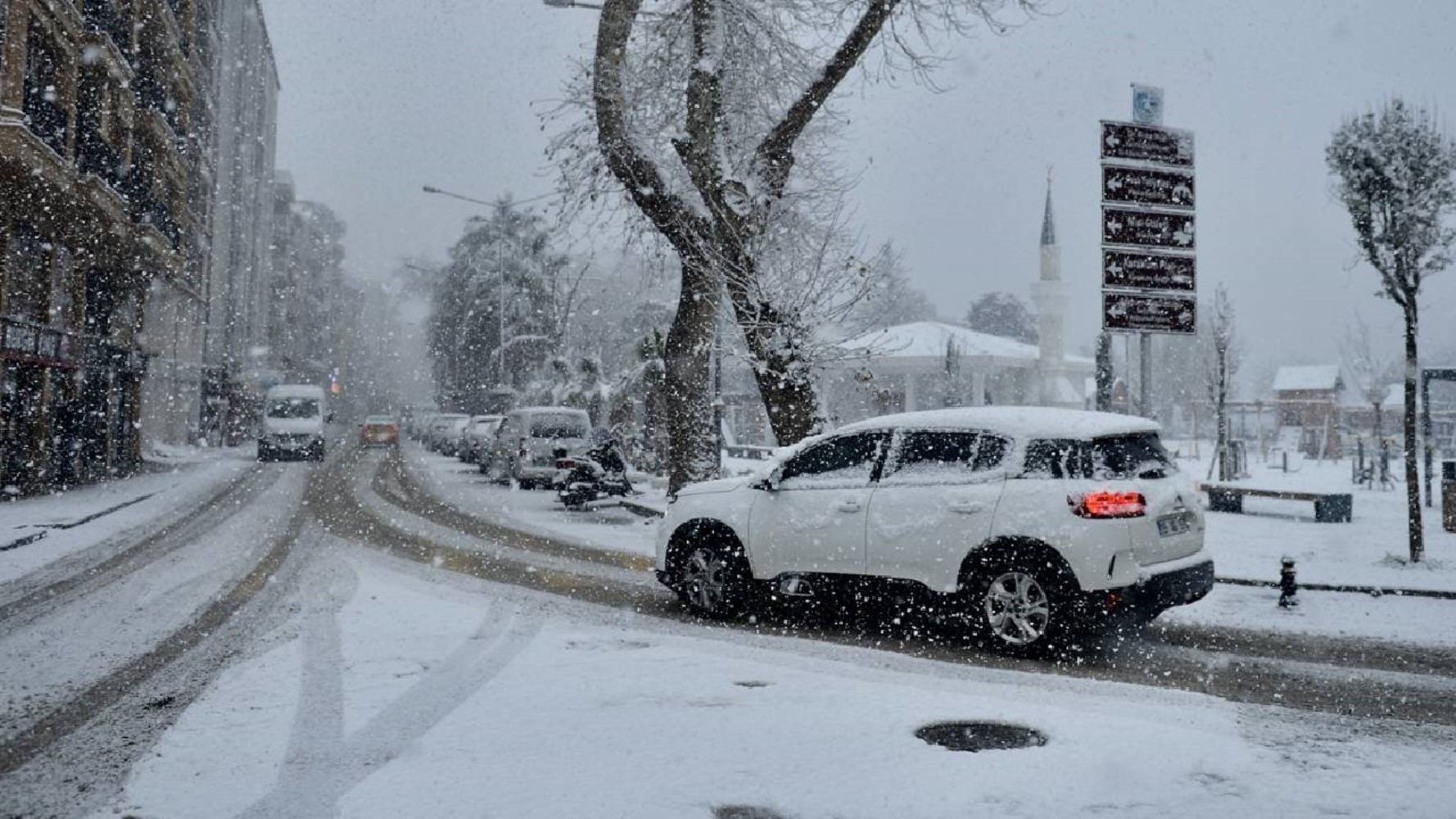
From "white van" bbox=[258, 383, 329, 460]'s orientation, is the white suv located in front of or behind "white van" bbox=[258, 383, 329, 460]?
in front

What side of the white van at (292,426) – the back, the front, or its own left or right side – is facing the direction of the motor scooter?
front

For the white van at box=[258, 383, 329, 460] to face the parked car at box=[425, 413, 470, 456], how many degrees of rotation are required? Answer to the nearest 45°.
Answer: approximately 135° to its left

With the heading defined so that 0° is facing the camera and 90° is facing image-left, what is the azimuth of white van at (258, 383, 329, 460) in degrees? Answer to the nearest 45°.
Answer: approximately 0°

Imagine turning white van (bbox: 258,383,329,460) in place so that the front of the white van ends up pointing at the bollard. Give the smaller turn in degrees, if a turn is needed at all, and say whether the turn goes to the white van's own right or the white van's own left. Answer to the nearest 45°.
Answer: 0° — it already faces it

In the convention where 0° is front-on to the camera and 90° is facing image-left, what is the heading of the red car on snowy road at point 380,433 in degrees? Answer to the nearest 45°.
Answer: approximately 180°

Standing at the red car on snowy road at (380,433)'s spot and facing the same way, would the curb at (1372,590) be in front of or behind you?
behind

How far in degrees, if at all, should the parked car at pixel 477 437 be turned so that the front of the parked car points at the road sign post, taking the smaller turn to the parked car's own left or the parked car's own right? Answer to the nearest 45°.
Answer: approximately 135° to the parked car's own right
